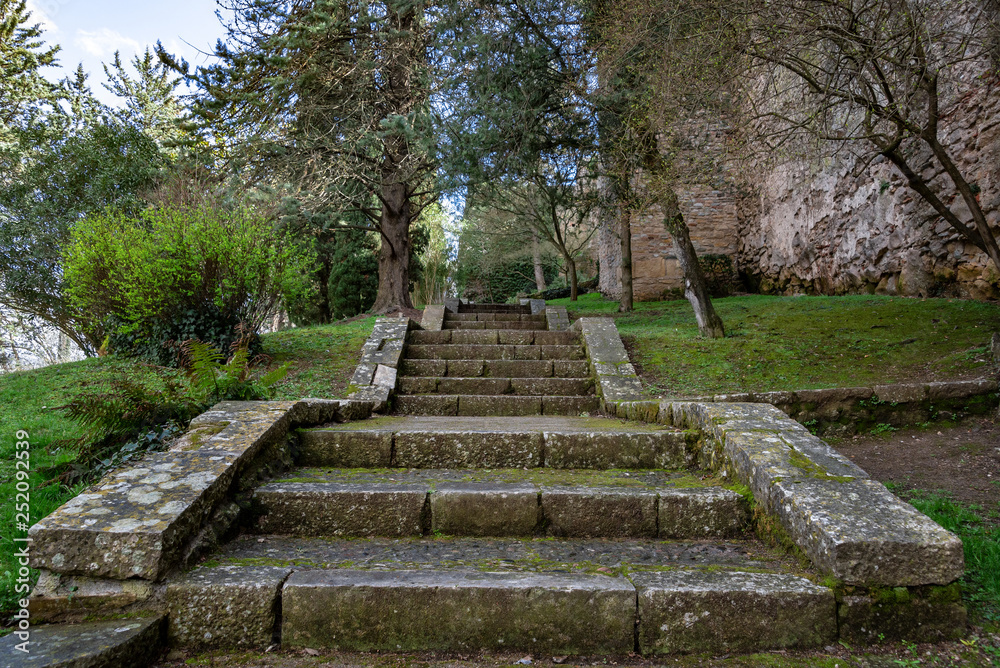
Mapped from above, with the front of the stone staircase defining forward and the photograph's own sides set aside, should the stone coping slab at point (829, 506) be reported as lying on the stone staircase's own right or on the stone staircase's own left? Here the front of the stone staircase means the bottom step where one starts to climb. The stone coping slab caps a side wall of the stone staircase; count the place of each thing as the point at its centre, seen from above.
on the stone staircase's own left

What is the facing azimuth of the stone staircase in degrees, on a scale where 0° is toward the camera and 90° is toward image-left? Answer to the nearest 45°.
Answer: approximately 0°

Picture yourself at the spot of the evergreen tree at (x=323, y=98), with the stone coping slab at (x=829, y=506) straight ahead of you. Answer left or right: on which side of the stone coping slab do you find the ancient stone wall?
left

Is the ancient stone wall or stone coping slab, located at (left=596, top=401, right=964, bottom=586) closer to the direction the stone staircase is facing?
the stone coping slab

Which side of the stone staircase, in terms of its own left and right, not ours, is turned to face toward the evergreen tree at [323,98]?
back

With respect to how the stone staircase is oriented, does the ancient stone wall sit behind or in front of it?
behind
